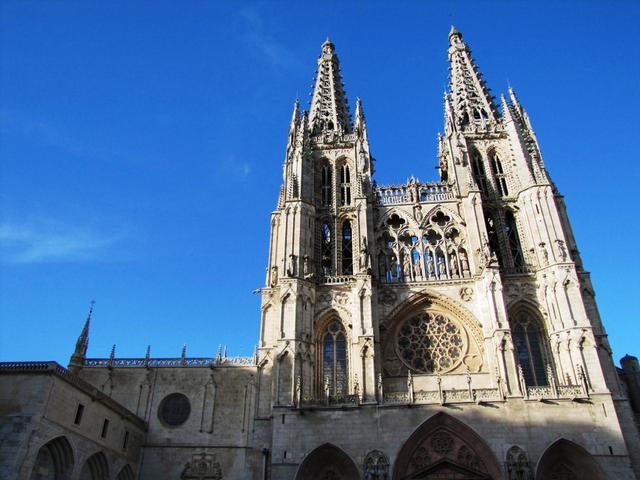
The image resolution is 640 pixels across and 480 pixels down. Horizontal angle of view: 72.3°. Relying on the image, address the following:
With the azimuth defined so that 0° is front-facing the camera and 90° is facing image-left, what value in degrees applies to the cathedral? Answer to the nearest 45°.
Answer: approximately 0°
